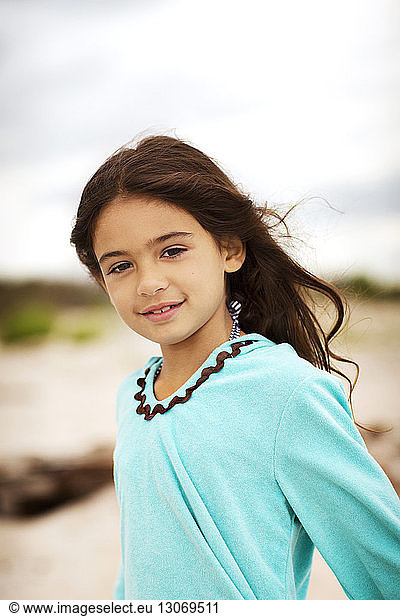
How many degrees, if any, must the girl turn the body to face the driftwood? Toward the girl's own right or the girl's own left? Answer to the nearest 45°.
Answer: approximately 90° to the girl's own right

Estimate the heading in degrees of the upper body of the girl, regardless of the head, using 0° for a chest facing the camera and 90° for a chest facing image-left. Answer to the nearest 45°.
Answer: approximately 45°
